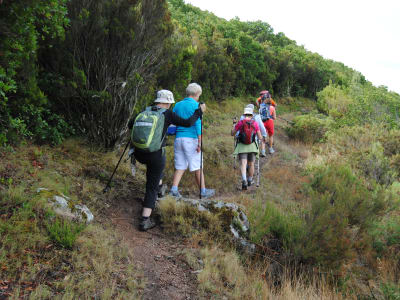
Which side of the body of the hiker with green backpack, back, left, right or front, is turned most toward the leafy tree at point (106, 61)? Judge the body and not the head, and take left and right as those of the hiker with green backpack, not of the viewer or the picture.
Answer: left

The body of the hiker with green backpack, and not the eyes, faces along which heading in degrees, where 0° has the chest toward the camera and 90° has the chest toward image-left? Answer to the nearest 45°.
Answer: approximately 225°

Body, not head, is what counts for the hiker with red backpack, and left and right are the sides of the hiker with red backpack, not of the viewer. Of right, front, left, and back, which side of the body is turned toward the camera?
back

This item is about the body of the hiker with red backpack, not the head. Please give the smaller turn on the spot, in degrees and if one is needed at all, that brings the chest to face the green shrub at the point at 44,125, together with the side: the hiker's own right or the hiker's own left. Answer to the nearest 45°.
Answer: approximately 135° to the hiker's own left

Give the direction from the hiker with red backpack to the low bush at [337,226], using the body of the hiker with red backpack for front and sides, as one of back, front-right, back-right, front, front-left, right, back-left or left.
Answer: back-right

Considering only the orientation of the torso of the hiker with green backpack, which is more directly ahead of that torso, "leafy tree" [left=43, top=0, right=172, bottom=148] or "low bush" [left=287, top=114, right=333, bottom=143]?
the low bush

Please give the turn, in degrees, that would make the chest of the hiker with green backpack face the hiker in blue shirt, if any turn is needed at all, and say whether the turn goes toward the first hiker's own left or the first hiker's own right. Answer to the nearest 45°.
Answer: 0° — they already face them

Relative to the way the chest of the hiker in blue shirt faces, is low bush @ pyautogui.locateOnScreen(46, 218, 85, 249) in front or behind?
behind

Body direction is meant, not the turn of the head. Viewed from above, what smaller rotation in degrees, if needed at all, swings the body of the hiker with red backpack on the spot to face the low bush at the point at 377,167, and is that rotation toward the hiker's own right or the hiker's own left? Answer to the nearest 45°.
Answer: approximately 45° to the hiker's own right

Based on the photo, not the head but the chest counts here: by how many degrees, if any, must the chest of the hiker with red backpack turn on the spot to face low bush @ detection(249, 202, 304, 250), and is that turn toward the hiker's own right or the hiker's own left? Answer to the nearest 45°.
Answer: approximately 180°

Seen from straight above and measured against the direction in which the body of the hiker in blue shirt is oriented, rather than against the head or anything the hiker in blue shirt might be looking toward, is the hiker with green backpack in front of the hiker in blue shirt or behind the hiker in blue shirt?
behind
